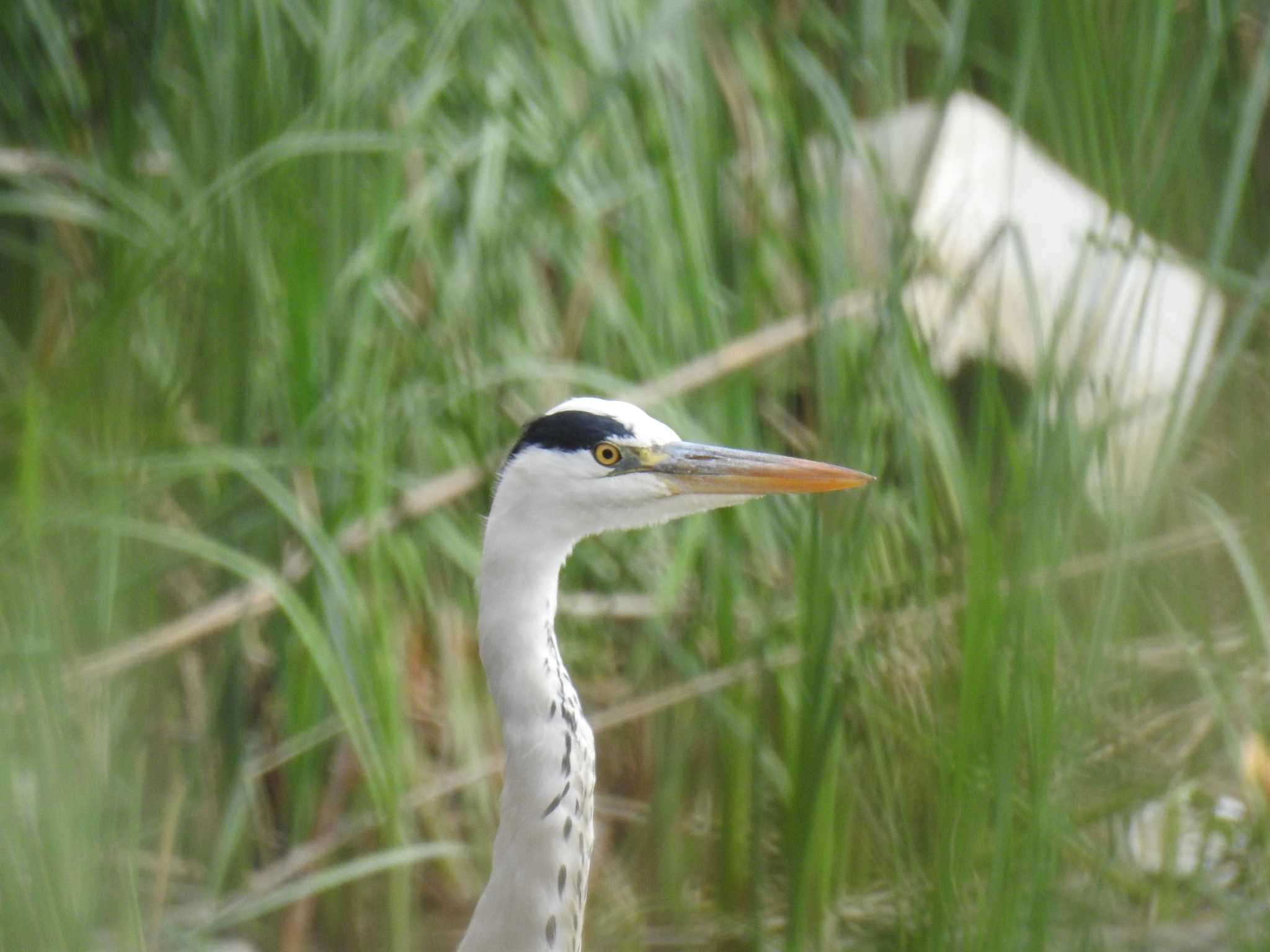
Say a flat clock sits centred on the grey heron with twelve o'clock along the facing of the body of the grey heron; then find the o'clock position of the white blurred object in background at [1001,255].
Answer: The white blurred object in background is roughly at 10 o'clock from the grey heron.

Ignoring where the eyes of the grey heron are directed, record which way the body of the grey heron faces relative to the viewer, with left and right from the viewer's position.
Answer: facing to the right of the viewer
